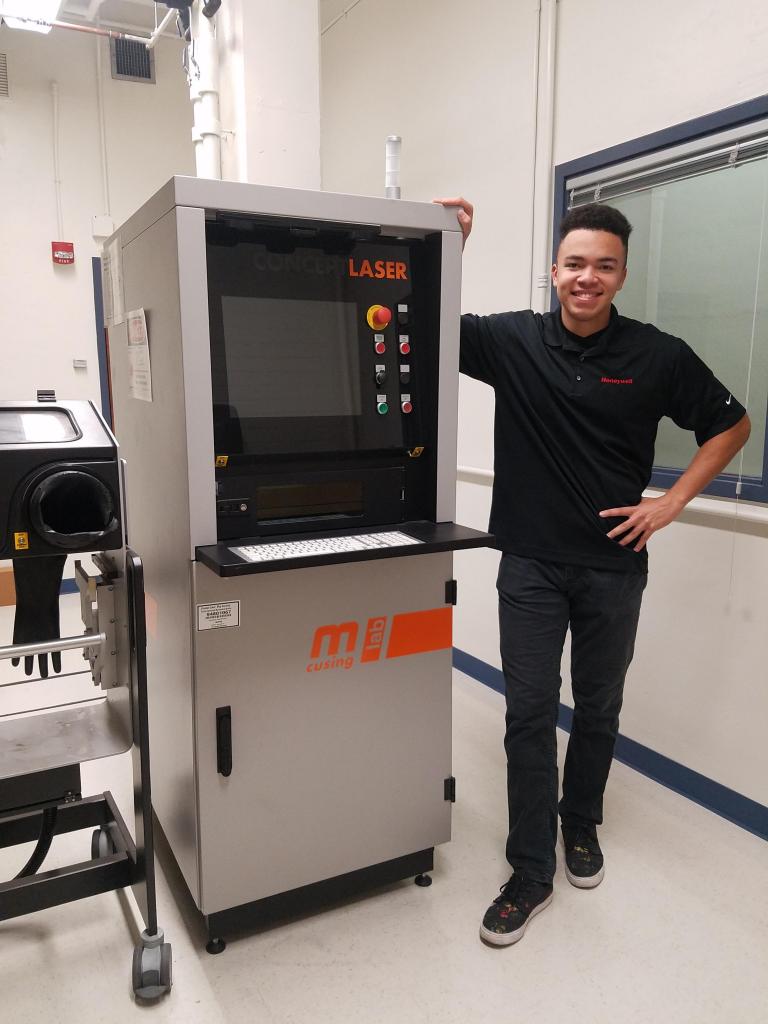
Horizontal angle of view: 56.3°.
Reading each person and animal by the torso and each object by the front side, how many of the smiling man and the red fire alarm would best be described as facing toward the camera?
2

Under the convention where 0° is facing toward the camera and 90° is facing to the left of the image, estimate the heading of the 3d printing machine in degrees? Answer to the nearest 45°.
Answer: approximately 315°

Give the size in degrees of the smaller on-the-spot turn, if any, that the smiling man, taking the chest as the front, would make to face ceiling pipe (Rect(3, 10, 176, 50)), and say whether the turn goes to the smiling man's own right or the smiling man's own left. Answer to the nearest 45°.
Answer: approximately 135° to the smiling man's own right

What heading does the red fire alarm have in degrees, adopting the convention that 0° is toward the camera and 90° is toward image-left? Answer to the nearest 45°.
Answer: approximately 0°

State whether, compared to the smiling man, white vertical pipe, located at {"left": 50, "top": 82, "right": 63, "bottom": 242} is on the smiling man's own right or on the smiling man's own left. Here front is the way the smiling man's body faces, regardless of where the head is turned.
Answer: on the smiling man's own right

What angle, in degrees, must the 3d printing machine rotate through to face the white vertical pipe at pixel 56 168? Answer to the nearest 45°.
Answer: approximately 180°
